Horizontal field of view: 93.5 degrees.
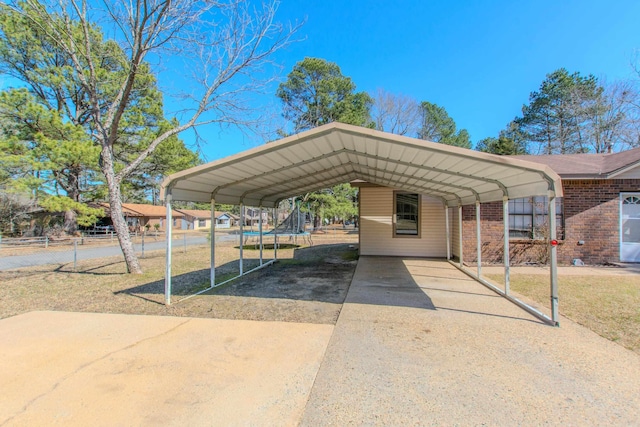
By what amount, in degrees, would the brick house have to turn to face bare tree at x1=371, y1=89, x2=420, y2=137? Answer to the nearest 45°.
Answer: approximately 135° to its right

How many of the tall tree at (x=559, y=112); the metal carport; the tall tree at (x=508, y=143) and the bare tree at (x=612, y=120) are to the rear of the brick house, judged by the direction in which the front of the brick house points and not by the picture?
3

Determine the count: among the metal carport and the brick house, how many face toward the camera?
2

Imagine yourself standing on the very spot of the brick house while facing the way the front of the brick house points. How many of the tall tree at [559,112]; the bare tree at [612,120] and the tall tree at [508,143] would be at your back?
3

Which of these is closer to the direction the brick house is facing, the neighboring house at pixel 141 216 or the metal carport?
the metal carport

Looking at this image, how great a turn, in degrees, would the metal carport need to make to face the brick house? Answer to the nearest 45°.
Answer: approximately 135° to its left

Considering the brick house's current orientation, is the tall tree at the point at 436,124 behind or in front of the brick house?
behind

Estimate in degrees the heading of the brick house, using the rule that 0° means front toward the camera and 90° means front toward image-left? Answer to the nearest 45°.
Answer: approximately 0°

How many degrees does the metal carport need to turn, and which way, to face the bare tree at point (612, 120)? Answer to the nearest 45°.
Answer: approximately 135° to its left

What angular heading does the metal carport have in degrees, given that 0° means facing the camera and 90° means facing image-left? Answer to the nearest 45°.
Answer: approximately 0°

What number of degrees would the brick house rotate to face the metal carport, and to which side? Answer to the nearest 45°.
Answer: approximately 45° to its right

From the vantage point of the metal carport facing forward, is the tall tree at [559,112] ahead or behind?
behind
